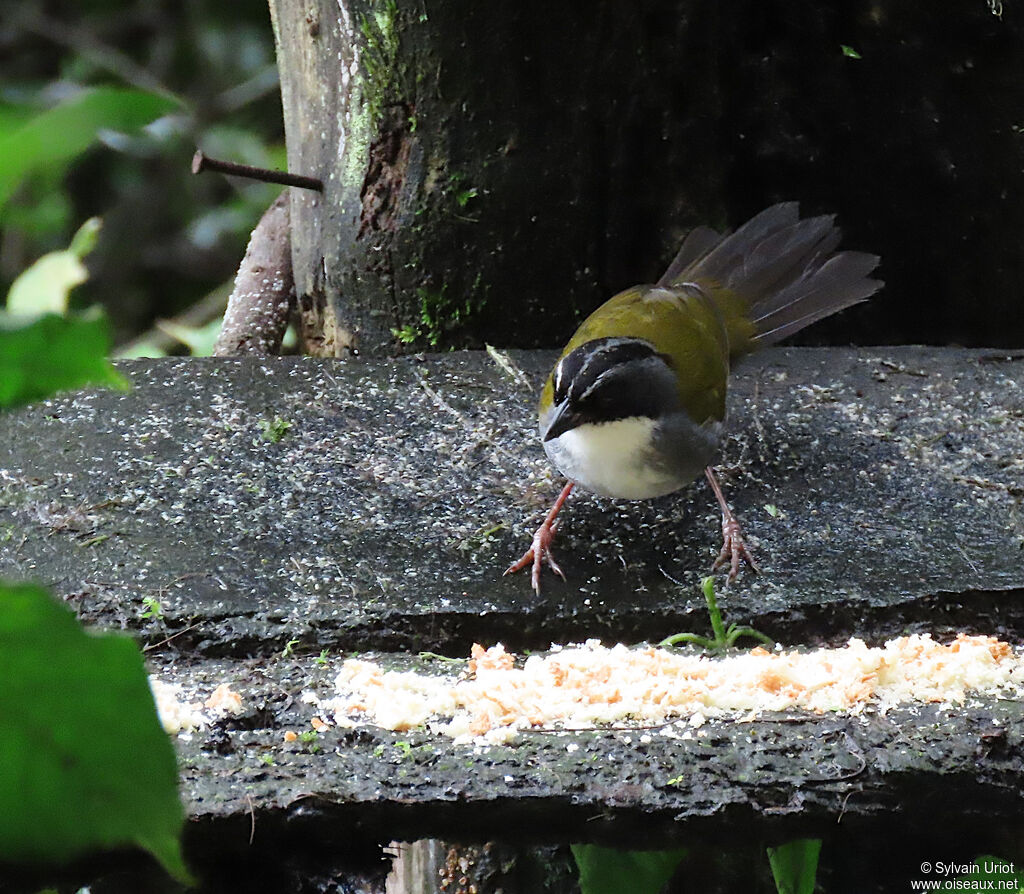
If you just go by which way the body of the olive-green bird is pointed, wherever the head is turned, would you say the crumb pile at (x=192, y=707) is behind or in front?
in front

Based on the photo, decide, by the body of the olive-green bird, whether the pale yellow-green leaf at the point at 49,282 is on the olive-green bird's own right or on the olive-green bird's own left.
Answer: on the olive-green bird's own right

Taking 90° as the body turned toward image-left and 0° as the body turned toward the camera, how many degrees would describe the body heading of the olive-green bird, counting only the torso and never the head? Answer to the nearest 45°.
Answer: approximately 45°
